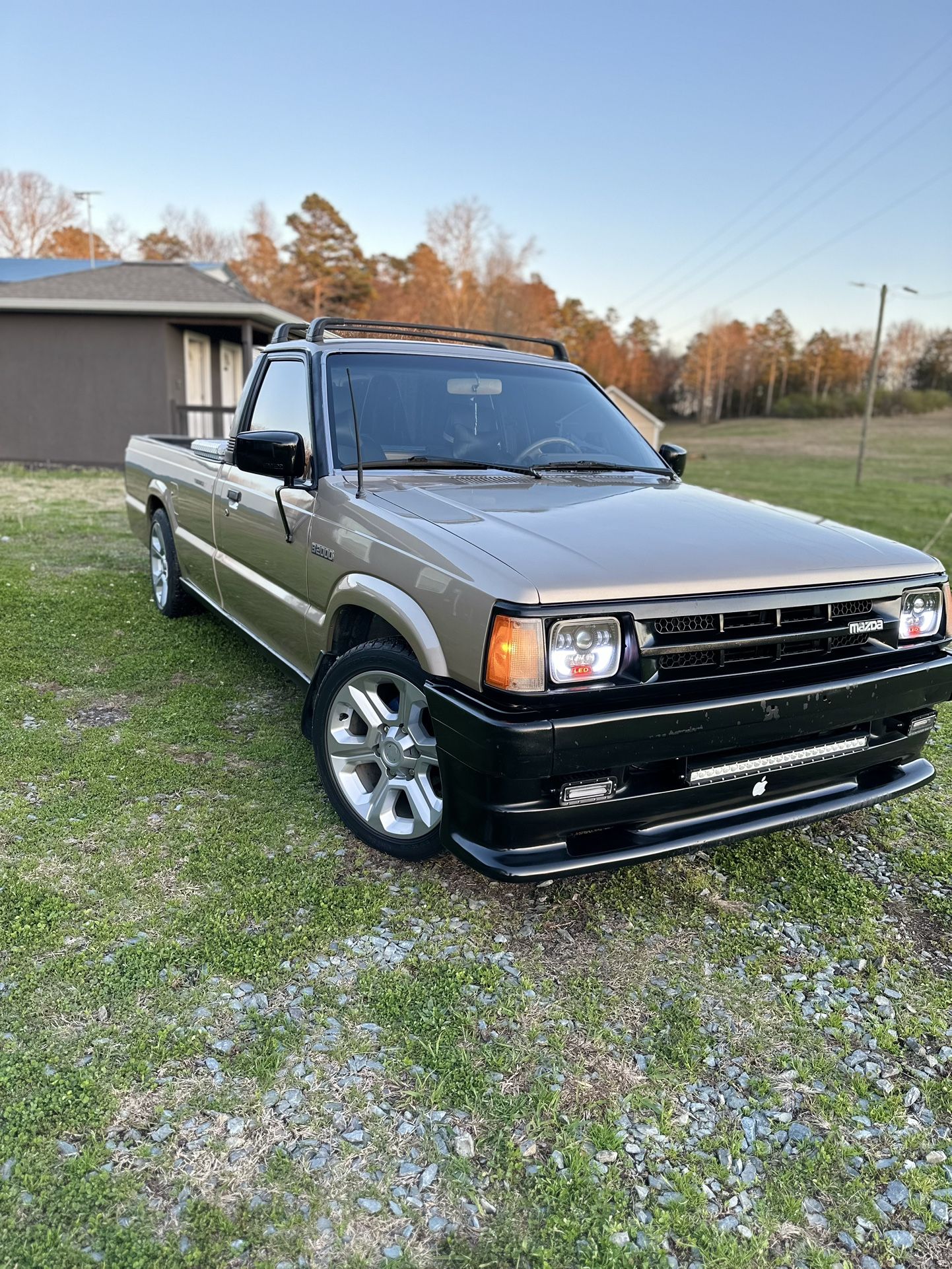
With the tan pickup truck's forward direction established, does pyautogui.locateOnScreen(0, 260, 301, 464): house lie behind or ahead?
behind

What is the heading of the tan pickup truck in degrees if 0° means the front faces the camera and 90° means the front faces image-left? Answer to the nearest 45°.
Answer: approximately 315°
